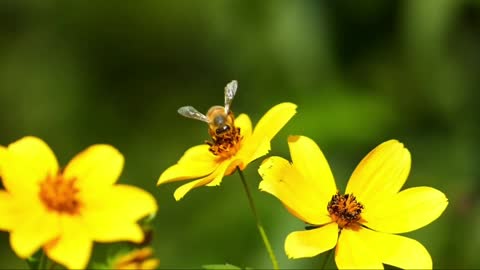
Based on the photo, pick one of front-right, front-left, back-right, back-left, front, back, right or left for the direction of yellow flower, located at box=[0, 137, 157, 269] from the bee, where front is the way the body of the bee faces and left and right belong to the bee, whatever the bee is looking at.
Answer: front-right

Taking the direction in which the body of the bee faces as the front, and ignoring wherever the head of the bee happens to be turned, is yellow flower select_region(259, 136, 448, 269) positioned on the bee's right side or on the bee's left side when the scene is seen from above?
on the bee's left side

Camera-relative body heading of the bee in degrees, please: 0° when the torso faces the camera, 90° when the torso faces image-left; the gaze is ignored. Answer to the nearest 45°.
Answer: approximately 0°

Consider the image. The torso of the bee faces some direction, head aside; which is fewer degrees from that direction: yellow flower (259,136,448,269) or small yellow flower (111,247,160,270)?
the small yellow flower

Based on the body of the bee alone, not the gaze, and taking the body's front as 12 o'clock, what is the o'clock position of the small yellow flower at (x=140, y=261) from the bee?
The small yellow flower is roughly at 1 o'clock from the bee.
